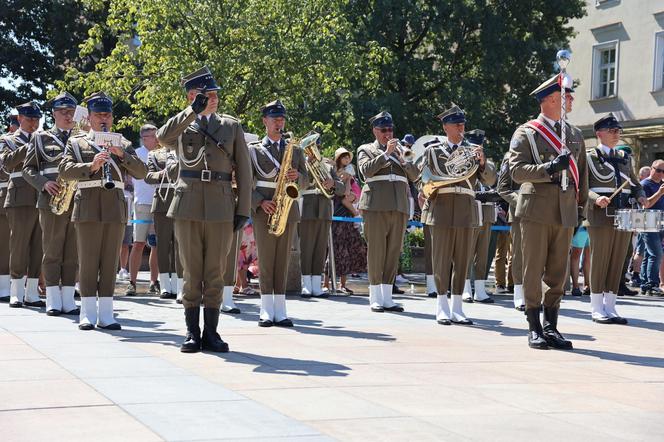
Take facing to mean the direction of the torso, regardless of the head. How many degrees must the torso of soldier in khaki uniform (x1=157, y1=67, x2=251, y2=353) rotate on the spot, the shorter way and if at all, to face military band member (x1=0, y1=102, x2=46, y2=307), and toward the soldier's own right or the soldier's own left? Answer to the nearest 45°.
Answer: approximately 135° to the soldier's own right

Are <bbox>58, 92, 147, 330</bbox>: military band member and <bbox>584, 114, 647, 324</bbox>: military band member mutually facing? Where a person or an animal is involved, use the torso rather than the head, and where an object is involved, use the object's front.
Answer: no

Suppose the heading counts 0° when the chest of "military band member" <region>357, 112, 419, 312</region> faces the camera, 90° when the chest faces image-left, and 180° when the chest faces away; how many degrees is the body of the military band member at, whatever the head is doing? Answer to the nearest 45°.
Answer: approximately 315°

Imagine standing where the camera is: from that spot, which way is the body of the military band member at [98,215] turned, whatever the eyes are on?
toward the camera

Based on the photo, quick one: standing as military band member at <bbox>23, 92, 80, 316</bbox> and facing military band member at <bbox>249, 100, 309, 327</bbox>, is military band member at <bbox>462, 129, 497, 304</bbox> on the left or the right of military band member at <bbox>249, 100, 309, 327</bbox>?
left

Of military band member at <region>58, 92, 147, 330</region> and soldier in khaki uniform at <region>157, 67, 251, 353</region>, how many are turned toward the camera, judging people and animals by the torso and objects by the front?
2

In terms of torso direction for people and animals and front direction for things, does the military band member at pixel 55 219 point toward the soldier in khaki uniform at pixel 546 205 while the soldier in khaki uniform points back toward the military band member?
no

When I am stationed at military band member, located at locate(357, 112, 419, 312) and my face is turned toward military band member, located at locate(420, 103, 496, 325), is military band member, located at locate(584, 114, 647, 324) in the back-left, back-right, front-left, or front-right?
front-left

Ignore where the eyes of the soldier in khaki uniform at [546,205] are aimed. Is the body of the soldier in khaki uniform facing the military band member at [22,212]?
no

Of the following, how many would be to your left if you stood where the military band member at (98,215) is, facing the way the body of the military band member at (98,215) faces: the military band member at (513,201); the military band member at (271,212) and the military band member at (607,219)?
3

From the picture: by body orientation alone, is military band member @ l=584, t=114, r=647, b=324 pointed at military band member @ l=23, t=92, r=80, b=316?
no

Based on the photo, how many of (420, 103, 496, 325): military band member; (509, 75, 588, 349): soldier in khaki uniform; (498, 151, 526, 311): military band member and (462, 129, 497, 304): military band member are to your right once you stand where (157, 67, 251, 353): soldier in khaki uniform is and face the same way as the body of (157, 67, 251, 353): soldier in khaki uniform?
0

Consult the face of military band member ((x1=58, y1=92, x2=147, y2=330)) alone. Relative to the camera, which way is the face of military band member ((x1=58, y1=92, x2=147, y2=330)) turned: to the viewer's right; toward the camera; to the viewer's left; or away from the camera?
toward the camera

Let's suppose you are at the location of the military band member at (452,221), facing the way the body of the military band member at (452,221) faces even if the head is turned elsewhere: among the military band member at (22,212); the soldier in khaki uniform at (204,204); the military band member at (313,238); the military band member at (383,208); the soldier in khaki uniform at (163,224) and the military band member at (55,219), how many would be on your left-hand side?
0

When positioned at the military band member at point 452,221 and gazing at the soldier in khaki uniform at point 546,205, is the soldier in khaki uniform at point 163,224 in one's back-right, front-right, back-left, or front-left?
back-right

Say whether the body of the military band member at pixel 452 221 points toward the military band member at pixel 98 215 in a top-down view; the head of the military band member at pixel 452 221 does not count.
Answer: no

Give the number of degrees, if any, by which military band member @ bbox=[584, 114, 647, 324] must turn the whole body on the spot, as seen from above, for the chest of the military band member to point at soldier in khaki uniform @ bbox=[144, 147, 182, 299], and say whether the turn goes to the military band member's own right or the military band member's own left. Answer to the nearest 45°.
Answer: approximately 135° to the military band member's own right
